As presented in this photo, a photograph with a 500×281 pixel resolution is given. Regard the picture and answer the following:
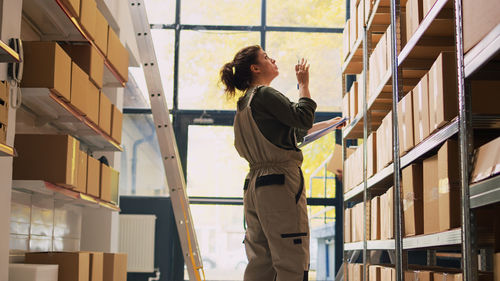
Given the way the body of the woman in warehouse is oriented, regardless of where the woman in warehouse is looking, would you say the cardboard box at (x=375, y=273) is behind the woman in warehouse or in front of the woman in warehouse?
in front

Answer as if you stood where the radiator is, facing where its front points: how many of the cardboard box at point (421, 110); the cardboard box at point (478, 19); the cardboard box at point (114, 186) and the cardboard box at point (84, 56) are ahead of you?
4

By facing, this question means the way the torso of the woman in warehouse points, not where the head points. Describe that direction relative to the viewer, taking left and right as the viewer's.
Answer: facing away from the viewer and to the right of the viewer

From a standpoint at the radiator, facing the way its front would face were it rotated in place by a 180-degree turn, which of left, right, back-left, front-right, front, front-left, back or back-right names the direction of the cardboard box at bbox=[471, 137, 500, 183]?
back

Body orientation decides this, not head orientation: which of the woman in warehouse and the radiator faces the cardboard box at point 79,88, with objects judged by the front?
the radiator

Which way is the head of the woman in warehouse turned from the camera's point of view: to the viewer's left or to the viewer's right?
to the viewer's right

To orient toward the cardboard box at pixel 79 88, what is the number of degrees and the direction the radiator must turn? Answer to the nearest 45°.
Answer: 0° — it already faces it

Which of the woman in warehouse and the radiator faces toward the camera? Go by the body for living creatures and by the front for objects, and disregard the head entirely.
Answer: the radiator

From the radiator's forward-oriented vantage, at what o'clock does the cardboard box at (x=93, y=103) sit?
The cardboard box is roughly at 12 o'clock from the radiator.

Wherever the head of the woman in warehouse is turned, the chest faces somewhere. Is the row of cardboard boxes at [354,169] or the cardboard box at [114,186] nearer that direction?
the row of cardboard boxes

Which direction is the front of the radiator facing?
toward the camera

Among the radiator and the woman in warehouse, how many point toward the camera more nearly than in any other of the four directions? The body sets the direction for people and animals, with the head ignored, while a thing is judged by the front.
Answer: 1

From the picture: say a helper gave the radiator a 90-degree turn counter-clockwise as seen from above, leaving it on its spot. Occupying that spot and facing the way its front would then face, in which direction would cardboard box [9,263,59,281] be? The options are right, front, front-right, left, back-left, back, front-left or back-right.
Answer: right
